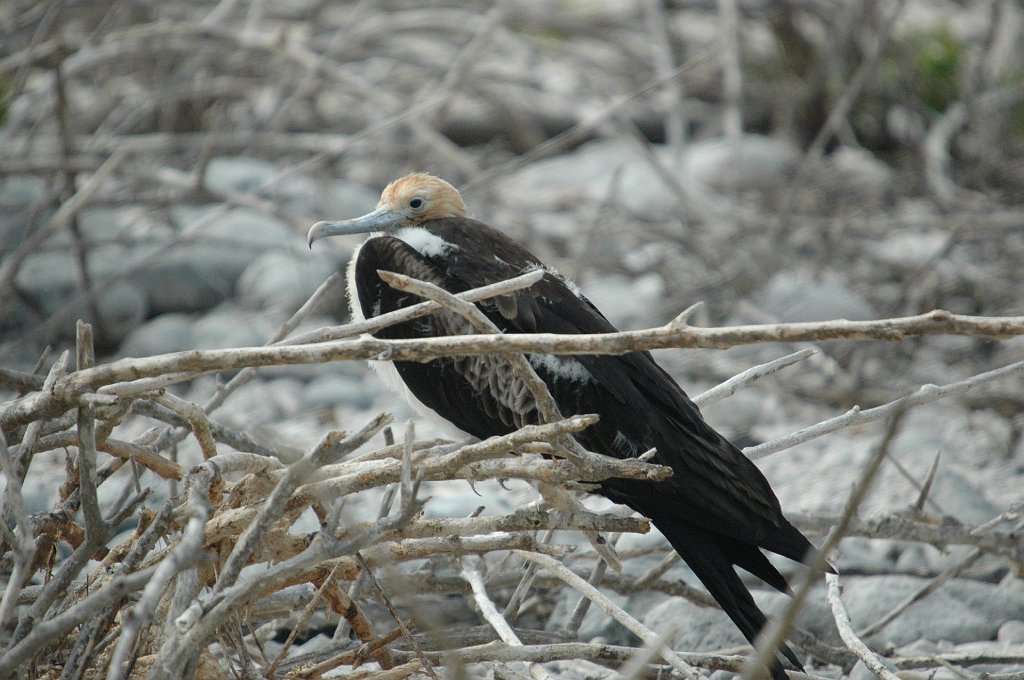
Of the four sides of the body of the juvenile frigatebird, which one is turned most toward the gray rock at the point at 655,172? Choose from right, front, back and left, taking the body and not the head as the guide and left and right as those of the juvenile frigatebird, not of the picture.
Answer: right

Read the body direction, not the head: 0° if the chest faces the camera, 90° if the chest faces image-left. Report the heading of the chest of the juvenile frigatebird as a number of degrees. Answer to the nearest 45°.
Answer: approximately 90°

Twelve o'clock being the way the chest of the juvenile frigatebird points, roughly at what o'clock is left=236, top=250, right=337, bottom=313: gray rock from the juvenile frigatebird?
The gray rock is roughly at 2 o'clock from the juvenile frigatebird.

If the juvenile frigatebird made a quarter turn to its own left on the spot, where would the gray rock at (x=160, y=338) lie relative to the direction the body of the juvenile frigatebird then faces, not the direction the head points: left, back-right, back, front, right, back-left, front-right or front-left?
back-right

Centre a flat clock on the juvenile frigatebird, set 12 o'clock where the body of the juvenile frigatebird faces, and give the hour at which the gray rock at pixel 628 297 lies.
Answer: The gray rock is roughly at 3 o'clock from the juvenile frigatebird.

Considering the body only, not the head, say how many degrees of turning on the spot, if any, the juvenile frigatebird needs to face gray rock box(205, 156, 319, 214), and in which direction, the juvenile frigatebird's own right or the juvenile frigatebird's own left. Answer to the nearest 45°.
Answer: approximately 45° to the juvenile frigatebird's own right

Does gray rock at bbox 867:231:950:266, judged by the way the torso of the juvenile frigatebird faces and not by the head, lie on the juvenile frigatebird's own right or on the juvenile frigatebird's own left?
on the juvenile frigatebird's own right

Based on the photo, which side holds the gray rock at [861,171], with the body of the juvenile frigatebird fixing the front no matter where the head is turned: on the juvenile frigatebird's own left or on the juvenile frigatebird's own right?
on the juvenile frigatebird's own right
